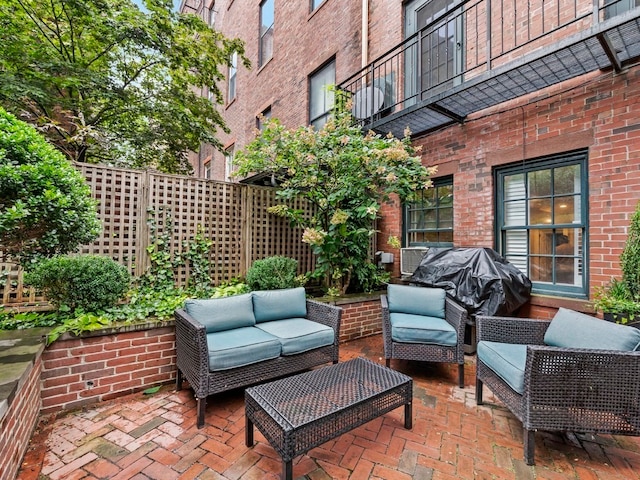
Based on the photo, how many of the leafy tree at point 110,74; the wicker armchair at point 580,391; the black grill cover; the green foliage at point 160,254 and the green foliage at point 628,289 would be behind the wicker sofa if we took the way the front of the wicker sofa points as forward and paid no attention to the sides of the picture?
2

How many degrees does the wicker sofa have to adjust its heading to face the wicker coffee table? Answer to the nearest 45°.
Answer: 0° — it already faces it

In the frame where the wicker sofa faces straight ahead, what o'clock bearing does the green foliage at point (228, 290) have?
The green foliage is roughly at 7 o'clock from the wicker sofa.

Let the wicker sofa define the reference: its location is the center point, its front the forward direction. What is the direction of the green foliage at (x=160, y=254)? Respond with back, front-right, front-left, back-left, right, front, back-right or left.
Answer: back

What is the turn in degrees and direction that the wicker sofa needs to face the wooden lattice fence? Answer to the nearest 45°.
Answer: approximately 180°

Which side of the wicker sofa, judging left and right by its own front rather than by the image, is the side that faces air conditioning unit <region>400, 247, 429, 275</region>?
left

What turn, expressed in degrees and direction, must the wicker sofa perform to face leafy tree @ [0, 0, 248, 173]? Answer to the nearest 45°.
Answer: approximately 180°

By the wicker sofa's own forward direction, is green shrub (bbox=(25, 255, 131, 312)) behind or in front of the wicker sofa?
behind

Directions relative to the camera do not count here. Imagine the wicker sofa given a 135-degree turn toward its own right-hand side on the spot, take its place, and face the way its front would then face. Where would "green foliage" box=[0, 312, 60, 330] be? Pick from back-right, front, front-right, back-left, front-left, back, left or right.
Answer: front

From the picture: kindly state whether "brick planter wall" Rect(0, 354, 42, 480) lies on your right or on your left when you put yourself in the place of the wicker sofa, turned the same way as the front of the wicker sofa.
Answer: on your right

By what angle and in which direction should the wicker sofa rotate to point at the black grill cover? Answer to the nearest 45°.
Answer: approximately 45° to its left

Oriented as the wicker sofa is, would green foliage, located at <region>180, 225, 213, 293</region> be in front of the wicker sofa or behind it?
behind
